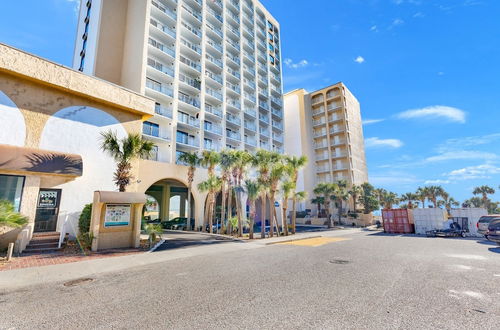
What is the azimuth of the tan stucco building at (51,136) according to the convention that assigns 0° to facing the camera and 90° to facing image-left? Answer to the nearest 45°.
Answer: approximately 315°

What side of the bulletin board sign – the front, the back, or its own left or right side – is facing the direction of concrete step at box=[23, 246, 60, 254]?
right

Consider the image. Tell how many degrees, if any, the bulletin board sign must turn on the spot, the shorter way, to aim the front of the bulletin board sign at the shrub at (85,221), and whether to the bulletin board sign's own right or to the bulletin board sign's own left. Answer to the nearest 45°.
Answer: approximately 135° to the bulletin board sign's own right

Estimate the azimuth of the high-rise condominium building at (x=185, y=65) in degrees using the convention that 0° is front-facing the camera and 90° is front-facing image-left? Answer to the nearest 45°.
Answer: approximately 315°

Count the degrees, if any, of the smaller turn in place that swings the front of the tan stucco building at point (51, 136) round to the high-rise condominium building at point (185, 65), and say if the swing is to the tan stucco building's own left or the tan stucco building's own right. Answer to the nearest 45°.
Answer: approximately 90° to the tan stucco building's own left

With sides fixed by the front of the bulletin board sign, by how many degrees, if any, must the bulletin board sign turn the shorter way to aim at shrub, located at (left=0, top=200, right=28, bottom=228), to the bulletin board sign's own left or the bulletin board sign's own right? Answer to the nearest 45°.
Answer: approximately 90° to the bulletin board sign's own right

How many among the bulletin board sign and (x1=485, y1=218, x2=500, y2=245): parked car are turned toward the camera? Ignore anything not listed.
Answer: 1
